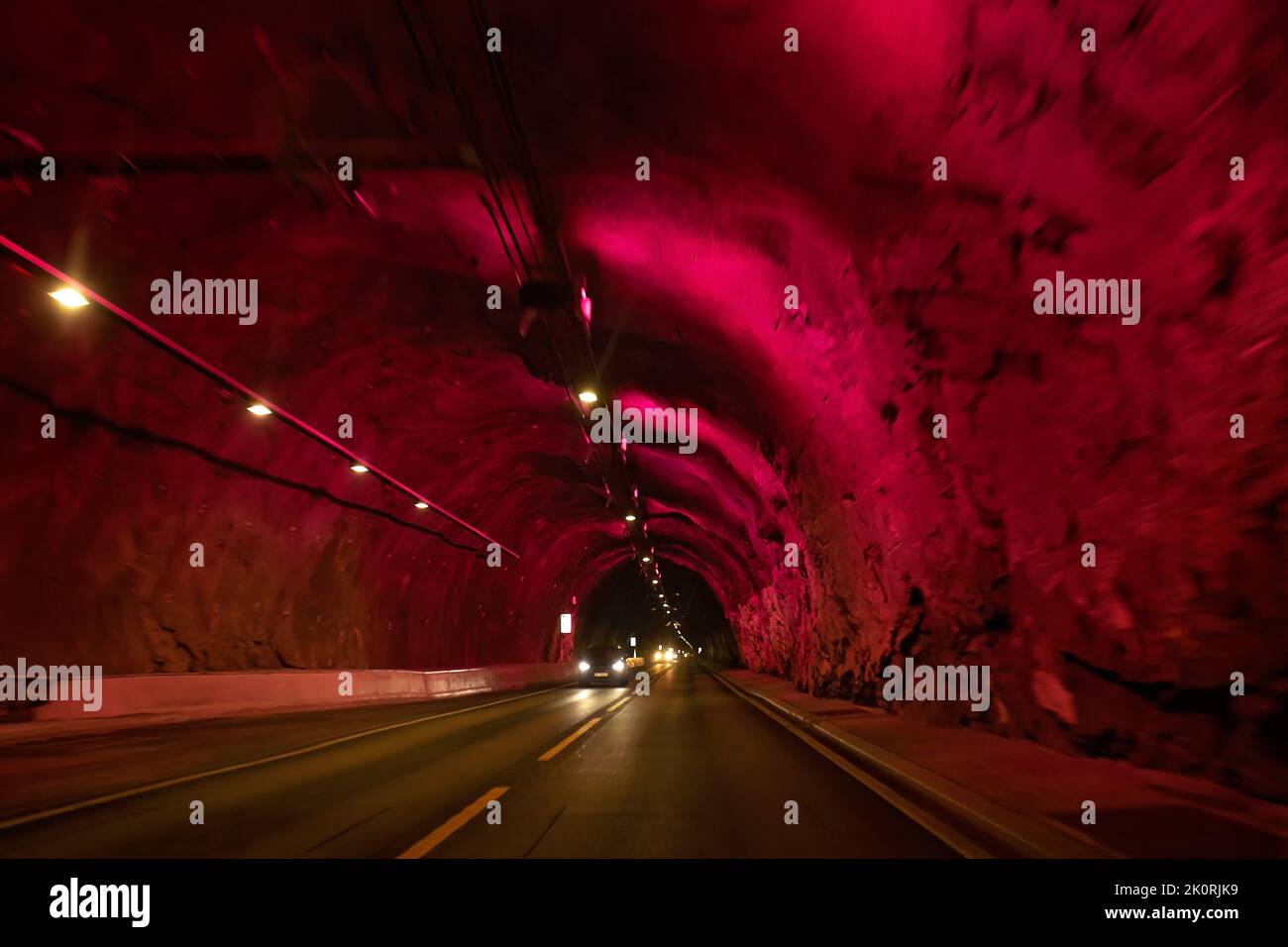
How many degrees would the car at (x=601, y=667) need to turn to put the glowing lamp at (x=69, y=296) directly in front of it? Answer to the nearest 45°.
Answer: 0° — it already faces it

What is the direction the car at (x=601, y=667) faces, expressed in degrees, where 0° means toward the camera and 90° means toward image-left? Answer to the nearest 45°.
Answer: approximately 0°
